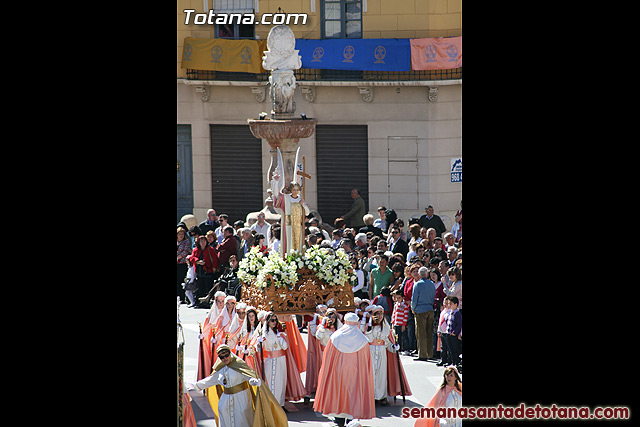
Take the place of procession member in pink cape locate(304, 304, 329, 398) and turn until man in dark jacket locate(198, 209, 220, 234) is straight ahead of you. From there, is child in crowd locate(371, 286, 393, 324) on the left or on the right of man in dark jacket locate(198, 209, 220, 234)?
right

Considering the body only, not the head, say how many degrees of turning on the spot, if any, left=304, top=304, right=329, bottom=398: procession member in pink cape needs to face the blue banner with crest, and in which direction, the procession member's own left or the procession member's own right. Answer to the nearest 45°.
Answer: approximately 135° to the procession member's own left

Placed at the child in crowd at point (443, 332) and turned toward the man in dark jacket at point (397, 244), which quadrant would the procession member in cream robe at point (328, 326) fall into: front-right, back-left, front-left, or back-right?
back-left

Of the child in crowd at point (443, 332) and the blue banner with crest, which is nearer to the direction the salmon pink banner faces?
the child in crowd

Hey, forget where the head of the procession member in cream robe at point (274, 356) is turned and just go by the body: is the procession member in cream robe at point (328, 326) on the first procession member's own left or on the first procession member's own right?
on the first procession member's own left

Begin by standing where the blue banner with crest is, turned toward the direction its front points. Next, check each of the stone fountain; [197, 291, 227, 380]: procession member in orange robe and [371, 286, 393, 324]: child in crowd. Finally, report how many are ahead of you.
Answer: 3

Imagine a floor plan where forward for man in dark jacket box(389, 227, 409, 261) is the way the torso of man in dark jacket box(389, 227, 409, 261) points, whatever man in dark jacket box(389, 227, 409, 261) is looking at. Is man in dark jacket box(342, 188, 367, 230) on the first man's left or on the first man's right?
on the first man's right
